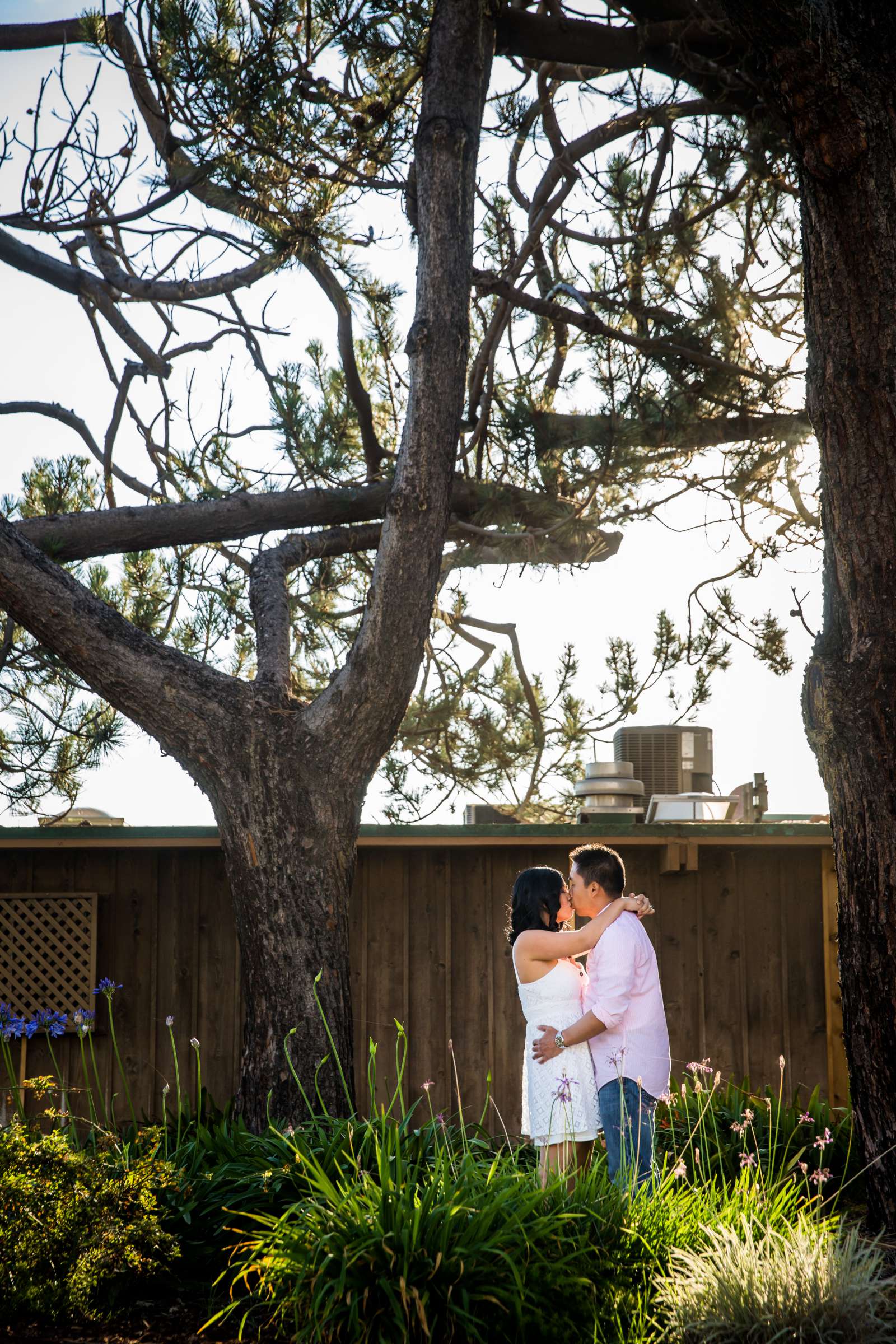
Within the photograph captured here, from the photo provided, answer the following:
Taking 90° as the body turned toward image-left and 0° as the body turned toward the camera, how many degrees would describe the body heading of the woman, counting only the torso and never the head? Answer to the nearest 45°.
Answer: approximately 270°

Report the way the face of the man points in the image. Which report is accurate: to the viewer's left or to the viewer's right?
to the viewer's left

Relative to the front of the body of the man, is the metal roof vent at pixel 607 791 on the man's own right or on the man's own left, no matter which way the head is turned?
on the man's own right

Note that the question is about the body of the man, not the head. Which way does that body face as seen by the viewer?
to the viewer's left

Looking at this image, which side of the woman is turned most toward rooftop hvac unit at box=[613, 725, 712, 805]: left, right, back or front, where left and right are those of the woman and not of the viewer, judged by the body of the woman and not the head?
left

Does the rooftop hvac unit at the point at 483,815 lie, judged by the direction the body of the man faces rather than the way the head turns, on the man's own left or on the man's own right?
on the man's own right

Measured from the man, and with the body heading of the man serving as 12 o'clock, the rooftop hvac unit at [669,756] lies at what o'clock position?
The rooftop hvac unit is roughly at 3 o'clock from the man.

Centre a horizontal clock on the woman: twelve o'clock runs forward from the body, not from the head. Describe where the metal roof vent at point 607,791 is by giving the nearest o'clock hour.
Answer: The metal roof vent is roughly at 9 o'clock from the woman.

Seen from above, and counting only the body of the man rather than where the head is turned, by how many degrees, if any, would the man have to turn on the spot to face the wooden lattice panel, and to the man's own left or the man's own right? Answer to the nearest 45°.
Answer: approximately 45° to the man's own right

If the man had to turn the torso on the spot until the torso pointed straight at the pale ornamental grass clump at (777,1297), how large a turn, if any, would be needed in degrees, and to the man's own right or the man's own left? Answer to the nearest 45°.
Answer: approximately 90° to the man's own left

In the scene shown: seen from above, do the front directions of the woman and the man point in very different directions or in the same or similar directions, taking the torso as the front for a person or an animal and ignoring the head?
very different directions
